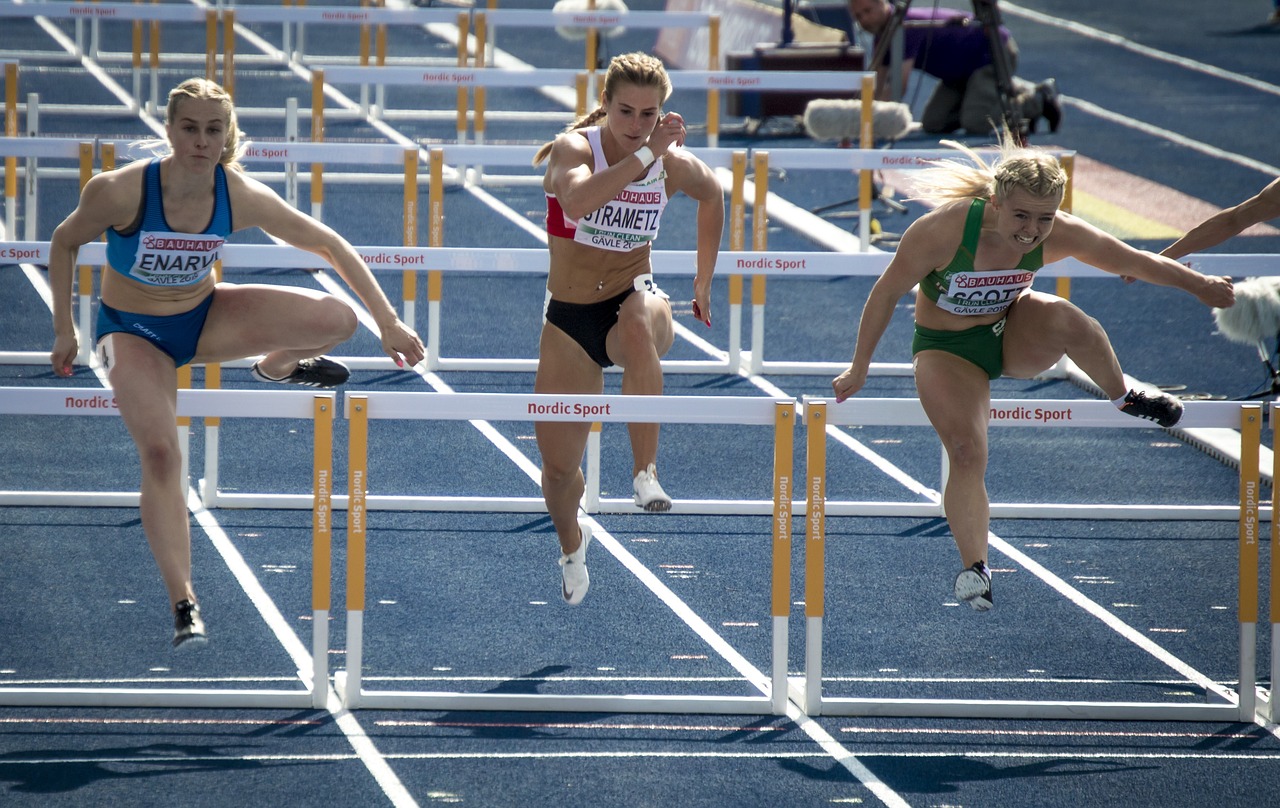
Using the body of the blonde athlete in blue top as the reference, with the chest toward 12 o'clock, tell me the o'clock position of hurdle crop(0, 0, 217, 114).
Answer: The hurdle is roughly at 6 o'clock from the blonde athlete in blue top.

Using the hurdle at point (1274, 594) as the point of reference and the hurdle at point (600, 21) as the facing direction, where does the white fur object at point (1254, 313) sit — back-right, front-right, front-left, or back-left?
front-right

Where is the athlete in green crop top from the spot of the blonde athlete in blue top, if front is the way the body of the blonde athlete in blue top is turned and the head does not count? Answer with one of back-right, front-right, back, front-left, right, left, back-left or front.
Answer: left

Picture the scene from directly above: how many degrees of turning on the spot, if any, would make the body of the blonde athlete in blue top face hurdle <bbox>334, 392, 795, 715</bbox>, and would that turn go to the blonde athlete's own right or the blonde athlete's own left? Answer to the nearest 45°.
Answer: approximately 90° to the blonde athlete's own left

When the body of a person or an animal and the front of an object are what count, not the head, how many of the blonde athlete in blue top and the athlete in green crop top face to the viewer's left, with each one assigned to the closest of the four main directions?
0

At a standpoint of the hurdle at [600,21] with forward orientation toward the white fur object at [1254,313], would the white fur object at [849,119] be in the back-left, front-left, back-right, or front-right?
front-left

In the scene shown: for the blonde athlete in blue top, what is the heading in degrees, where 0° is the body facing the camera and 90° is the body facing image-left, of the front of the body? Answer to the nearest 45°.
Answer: approximately 0°

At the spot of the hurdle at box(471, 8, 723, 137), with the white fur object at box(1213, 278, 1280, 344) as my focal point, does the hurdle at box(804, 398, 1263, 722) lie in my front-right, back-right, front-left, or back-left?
front-right

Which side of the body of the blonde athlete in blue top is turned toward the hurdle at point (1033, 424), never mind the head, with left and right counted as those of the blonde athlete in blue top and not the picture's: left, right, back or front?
left
